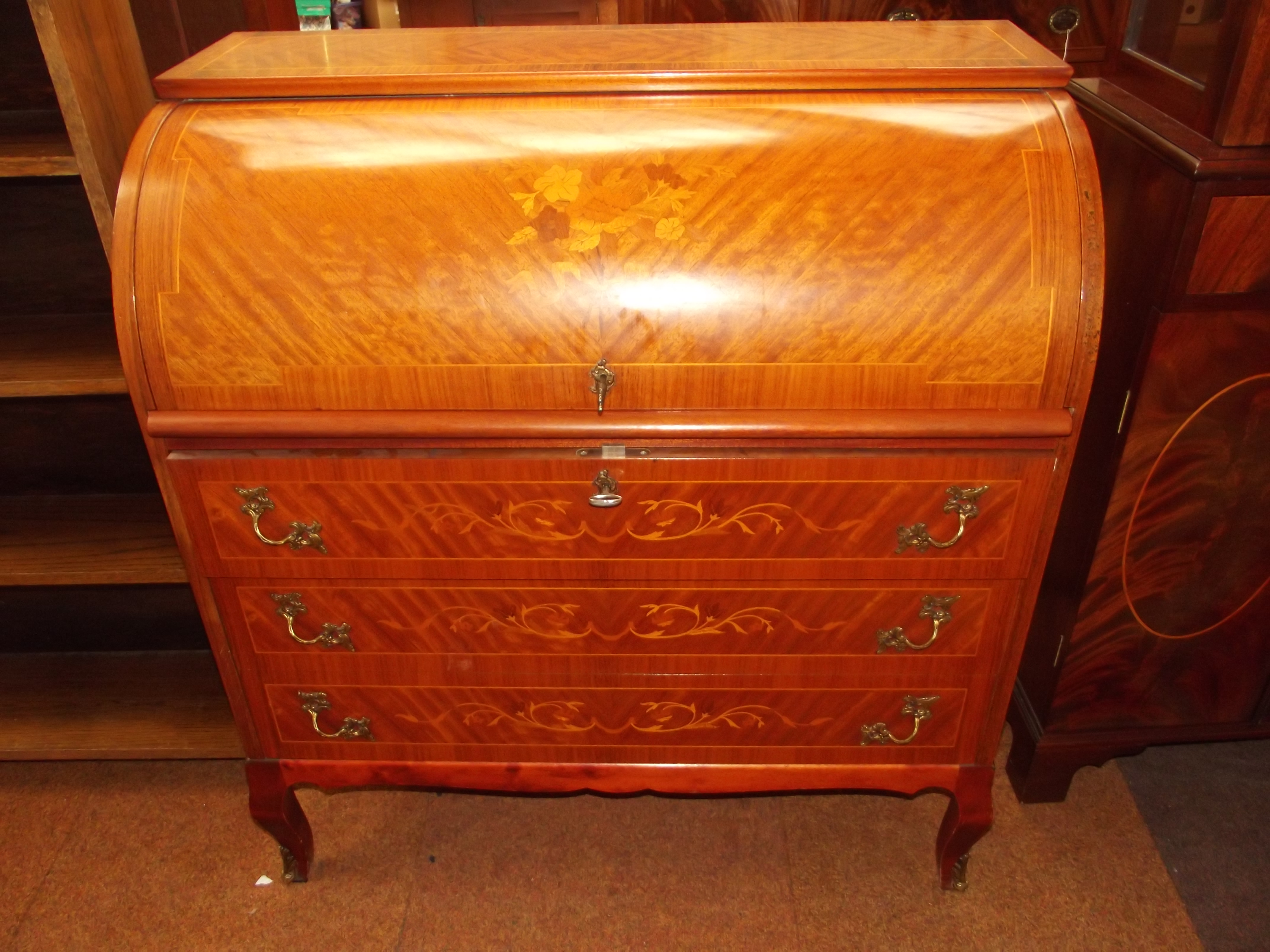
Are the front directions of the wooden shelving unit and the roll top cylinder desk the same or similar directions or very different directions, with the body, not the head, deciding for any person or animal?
same or similar directions

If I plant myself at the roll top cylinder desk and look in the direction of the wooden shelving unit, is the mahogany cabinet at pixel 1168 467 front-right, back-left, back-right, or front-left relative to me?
back-right

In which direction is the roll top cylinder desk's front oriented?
toward the camera

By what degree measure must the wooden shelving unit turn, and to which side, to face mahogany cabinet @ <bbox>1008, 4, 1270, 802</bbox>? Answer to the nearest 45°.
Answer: approximately 45° to its left

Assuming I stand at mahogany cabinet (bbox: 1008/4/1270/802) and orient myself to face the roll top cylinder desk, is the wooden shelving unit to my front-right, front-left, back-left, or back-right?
front-right

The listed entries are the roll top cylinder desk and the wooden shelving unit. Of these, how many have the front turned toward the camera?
2

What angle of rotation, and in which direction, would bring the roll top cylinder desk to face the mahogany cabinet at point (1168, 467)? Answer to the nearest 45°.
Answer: approximately 90° to its left

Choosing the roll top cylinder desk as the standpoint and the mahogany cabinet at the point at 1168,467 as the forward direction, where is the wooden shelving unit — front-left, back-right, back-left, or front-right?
back-left

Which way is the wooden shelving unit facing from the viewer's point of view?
toward the camera

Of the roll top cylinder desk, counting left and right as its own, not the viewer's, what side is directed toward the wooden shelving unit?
right
